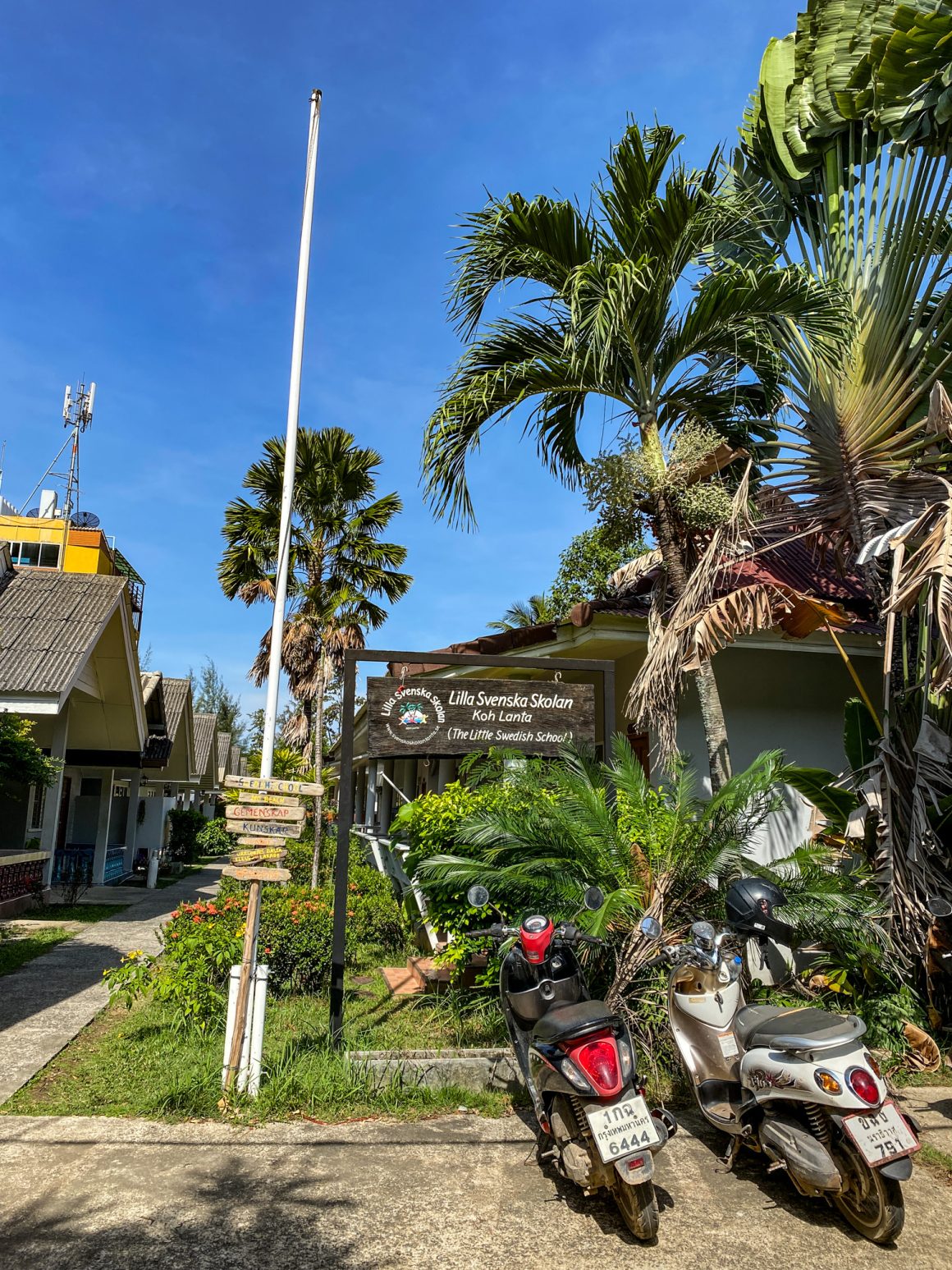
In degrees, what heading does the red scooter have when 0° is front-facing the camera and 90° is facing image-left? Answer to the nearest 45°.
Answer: approximately 135°

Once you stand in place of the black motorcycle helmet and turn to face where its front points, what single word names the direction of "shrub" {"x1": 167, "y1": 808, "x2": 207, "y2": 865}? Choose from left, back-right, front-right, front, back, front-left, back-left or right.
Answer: back-left

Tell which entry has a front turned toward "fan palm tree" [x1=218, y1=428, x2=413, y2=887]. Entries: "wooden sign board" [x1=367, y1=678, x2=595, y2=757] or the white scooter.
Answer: the white scooter

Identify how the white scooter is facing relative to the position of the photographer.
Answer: facing away from the viewer and to the left of the viewer

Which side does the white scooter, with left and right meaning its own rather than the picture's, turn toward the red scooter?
left

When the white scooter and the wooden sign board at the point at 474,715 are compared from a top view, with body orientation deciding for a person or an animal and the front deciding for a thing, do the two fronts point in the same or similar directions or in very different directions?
very different directions

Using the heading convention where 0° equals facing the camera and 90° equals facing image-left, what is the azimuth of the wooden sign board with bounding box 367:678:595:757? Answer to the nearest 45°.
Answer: approximately 0°

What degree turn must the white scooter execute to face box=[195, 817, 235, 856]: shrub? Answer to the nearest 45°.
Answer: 0° — it already faces it

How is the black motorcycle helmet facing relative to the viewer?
to the viewer's right
